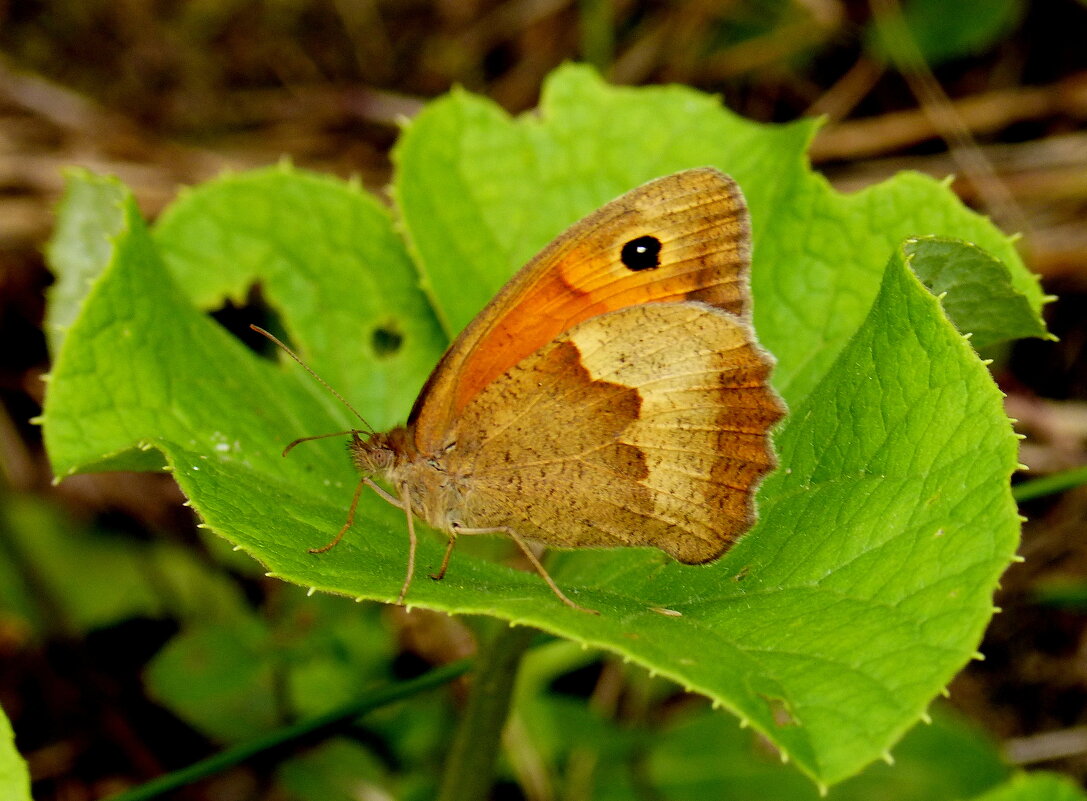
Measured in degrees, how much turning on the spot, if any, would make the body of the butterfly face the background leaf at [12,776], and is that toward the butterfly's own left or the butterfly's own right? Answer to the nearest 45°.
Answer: approximately 45° to the butterfly's own left

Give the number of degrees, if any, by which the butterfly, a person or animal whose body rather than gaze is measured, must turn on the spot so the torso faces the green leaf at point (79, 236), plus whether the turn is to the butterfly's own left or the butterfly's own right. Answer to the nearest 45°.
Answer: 0° — it already faces it

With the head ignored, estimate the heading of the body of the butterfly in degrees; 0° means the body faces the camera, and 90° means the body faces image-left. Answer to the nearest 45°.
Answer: approximately 90°

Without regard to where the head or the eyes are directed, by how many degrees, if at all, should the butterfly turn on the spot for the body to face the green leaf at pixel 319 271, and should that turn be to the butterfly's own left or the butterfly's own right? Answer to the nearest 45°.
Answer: approximately 45° to the butterfly's own right
